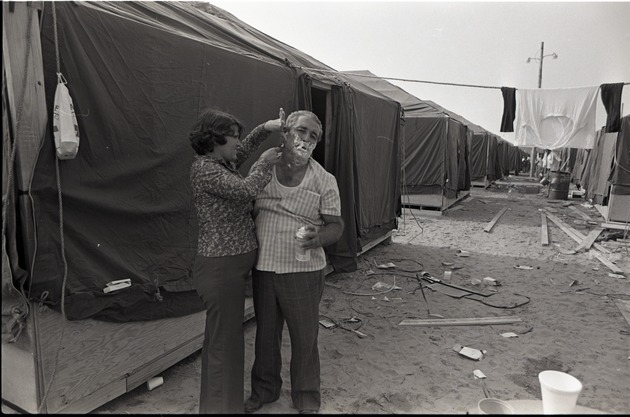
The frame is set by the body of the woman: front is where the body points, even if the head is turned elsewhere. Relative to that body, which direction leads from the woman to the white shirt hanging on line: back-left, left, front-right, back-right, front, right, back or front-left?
front-left

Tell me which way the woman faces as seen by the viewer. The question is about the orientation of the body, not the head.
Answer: to the viewer's right

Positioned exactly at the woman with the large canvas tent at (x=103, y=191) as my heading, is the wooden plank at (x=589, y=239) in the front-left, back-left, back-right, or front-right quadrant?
front-right

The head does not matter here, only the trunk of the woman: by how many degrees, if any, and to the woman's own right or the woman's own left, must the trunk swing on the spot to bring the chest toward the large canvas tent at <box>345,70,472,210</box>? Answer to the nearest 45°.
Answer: approximately 45° to the woman's own left

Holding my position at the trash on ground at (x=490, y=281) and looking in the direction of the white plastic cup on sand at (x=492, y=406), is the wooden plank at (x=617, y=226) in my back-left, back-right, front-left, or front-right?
back-left

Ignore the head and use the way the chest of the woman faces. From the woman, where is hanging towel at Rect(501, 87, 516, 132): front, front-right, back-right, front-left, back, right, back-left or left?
front-left

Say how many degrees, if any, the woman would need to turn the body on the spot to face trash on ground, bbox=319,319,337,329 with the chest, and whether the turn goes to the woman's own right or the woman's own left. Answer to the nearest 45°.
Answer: approximately 45° to the woman's own left

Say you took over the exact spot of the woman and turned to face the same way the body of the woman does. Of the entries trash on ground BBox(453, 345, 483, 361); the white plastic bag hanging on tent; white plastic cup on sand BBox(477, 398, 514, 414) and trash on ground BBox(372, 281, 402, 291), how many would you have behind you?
1

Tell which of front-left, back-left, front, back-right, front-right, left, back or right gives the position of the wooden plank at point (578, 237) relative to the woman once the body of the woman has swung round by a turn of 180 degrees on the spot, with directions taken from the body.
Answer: back-right

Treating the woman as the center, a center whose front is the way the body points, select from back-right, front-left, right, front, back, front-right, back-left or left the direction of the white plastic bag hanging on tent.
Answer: back

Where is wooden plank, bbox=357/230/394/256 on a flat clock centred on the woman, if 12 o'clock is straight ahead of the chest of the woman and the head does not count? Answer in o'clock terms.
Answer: The wooden plank is roughly at 10 o'clock from the woman.

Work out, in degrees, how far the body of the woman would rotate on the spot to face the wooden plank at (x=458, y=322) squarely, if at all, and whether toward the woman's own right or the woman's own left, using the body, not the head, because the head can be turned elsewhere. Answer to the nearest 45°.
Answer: approximately 45° to the woman's own left

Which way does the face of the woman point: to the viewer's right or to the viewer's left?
to the viewer's right

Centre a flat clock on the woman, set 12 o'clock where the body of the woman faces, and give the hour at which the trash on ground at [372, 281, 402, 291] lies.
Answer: The trash on ground is roughly at 10 o'clock from the woman.

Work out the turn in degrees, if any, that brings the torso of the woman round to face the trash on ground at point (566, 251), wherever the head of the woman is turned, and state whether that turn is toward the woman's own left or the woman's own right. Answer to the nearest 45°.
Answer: approximately 45° to the woman's own left
